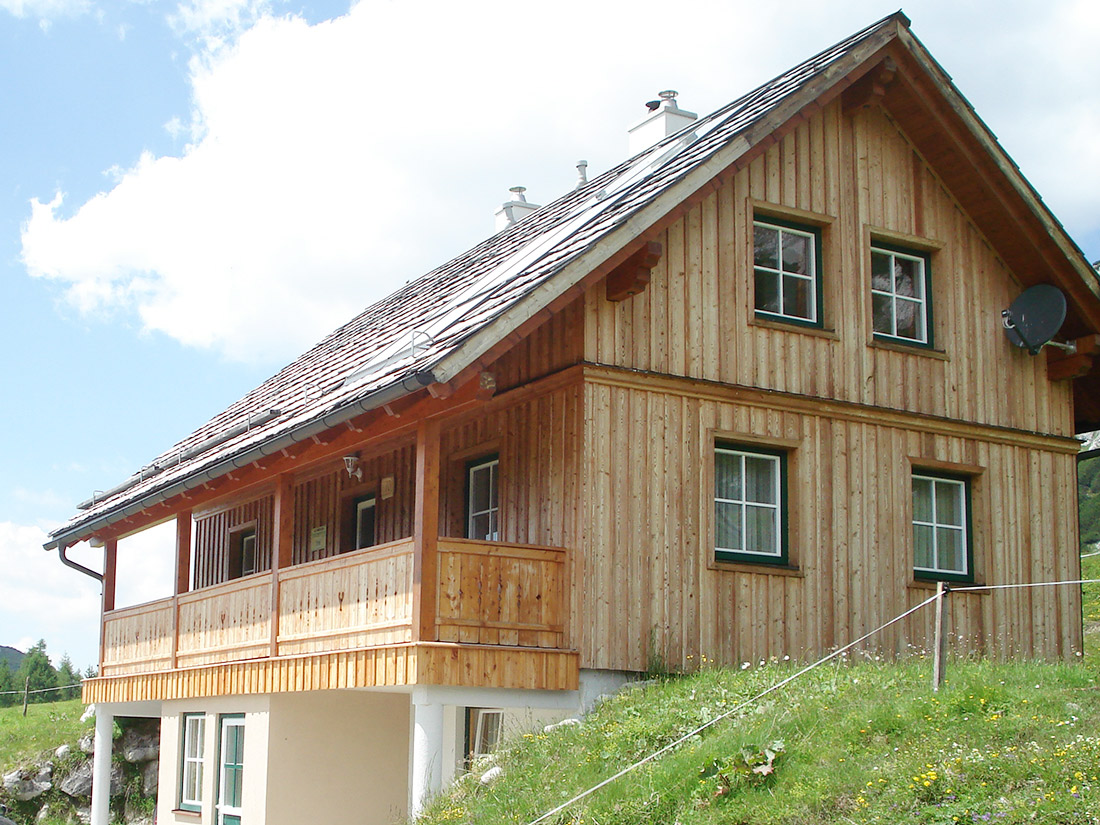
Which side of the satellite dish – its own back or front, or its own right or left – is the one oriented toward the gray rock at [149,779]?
right
